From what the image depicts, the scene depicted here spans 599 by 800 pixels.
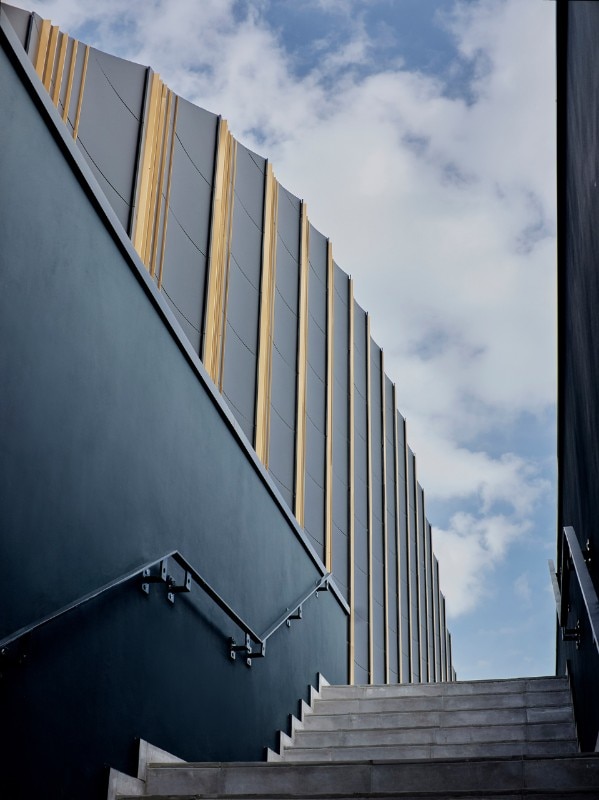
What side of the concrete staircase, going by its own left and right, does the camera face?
front
